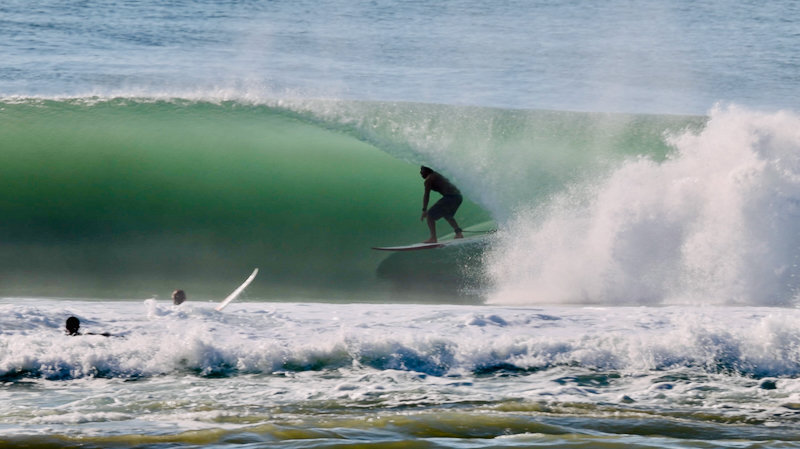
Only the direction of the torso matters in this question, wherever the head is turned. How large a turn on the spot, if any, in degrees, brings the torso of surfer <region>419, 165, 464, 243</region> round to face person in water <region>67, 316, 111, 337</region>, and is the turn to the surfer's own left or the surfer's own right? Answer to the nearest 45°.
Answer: approximately 45° to the surfer's own left
